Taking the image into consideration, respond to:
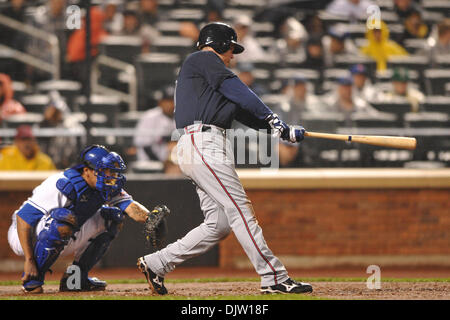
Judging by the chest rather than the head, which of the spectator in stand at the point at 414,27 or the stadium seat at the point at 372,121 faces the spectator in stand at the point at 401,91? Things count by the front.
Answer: the spectator in stand at the point at 414,27

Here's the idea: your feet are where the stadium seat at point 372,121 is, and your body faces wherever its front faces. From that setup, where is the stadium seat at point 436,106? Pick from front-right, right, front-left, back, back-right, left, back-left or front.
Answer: back-left

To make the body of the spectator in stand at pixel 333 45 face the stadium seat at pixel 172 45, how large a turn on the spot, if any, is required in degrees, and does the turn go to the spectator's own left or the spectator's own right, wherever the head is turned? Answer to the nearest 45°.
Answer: approximately 90° to the spectator's own right

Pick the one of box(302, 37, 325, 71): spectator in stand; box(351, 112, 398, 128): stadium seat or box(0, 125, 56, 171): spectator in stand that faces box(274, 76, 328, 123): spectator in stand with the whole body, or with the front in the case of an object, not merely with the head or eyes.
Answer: box(302, 37, 325, 71): spectator in stand

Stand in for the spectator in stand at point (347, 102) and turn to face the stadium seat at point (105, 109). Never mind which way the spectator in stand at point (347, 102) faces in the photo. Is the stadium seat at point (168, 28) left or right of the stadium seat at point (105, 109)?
right

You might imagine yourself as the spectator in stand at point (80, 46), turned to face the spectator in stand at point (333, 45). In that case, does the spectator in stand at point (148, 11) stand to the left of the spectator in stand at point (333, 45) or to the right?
left

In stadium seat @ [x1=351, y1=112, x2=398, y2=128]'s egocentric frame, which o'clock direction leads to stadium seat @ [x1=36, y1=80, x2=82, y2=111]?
stadium seat @ [x1=36, y1=80, x2=82, y2=111] is roughly at 3 o'clock from stadium seat @ [x1=351, y1=112, x2=398, y2=128].

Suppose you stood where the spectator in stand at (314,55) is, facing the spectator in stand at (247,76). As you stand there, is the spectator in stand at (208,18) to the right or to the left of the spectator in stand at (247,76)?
right

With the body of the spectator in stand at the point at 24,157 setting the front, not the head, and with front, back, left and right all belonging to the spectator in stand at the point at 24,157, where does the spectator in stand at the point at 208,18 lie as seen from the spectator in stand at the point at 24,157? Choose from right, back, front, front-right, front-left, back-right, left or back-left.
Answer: back-left

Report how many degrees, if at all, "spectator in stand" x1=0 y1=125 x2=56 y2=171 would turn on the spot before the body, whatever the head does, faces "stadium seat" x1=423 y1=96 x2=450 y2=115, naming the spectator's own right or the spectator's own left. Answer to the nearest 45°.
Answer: approximately 90° to the spectator's own left

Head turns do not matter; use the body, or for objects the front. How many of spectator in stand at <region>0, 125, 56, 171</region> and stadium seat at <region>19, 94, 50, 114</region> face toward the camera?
2
